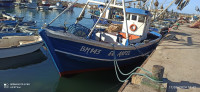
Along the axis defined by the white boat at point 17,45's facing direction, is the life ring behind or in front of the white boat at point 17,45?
in front

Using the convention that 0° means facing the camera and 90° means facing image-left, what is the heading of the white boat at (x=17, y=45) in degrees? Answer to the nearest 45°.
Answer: approximately 270°

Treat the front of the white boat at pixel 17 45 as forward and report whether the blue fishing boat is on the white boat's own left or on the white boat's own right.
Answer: on the white boat's own right

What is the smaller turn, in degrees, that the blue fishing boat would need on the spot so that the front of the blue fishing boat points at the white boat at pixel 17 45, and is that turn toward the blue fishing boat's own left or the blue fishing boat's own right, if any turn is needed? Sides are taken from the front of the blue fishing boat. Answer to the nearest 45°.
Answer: approximately 90° to the blue fishing boat's own right

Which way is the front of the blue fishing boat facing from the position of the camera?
facing the viewer and to the left of the viewer

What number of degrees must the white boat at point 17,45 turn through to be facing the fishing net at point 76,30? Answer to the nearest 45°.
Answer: approximately 45° to its right
